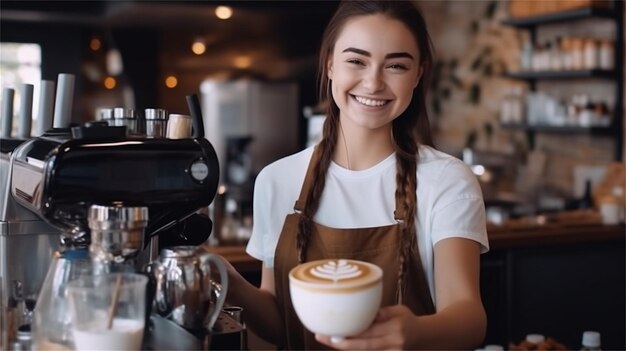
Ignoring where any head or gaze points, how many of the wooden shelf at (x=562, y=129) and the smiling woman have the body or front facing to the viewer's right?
0

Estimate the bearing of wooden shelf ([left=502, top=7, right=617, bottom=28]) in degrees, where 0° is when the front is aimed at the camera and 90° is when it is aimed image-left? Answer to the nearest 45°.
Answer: approximately 45°

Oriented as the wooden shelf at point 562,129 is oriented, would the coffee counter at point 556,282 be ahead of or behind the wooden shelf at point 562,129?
ahead

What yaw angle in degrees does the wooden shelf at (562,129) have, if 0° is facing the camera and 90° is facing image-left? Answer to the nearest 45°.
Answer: approximately 45°

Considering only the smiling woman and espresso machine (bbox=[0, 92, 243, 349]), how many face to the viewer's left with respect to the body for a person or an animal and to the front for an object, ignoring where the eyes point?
0
